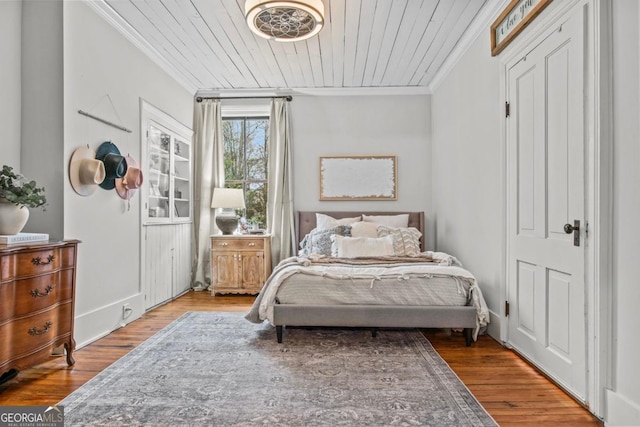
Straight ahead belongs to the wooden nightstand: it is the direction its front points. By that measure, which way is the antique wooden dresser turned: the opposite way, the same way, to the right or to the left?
to the left

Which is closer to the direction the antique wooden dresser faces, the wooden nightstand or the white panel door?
the white panel door

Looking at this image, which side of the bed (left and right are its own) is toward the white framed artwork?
back

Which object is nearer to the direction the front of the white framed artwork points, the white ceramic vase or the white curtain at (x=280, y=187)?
the white ceramic vase

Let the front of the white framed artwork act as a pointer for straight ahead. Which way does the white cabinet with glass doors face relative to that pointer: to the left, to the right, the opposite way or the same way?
to the left

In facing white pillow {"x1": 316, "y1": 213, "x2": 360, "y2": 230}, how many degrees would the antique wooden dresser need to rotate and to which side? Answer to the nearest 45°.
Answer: approximately 45° to its left

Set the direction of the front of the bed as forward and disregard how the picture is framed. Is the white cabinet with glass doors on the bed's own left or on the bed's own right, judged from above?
on the bed's own right

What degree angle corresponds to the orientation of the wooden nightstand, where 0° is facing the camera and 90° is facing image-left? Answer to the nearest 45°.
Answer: approximately 0°

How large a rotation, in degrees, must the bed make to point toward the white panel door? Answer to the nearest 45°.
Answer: approximately 45° to its left

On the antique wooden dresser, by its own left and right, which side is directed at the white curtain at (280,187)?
left
